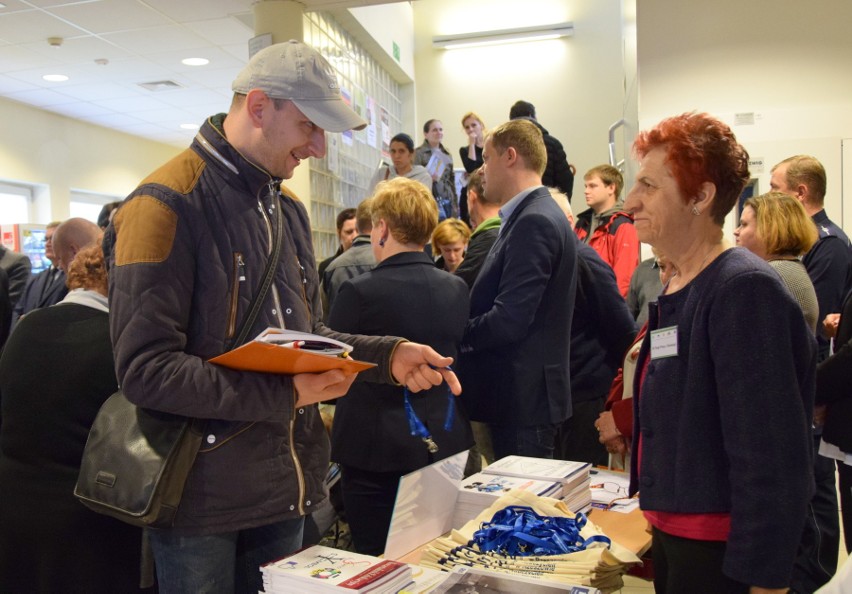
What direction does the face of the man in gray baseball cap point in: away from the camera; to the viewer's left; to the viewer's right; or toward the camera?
to the viewer's right

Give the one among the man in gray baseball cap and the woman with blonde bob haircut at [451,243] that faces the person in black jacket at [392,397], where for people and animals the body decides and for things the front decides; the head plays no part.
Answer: the woman with blonde bob haircut

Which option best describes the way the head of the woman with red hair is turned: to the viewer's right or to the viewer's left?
to the viewer's left

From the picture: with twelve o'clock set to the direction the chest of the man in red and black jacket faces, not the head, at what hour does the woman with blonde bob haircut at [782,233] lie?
The woman with blonde bob haircut is roughly at 10 o'clock from the man in red and black jacket.

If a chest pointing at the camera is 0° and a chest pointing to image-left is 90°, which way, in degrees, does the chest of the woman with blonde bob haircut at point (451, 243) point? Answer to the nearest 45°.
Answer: approximately 0°

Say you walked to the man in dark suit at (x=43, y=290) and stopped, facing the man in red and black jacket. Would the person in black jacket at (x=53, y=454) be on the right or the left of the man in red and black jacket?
right
